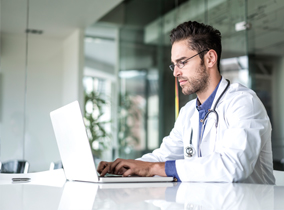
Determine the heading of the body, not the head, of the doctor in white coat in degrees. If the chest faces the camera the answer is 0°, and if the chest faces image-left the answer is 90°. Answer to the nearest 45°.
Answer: approximately 45°

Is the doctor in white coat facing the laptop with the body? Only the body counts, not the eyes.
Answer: yes

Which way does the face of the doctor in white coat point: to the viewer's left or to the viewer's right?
to the viewer's left
